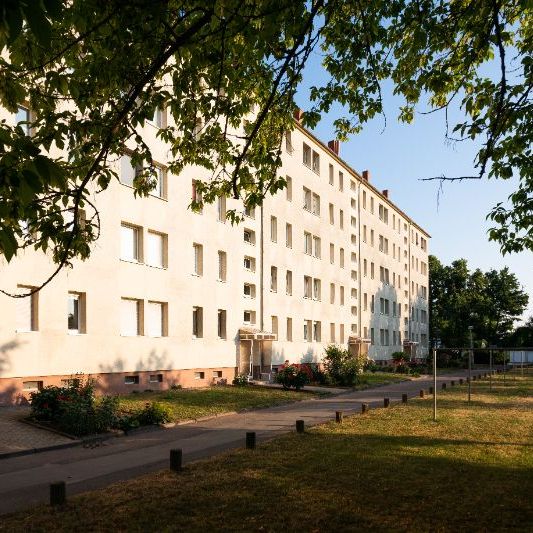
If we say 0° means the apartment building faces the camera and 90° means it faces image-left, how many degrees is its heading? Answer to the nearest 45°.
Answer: approximately 315°
